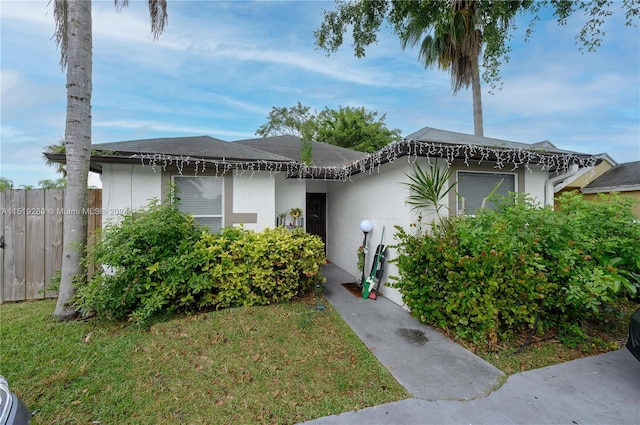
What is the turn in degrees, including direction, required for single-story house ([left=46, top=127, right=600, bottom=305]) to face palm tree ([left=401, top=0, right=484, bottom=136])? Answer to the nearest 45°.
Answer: approximately 135° to its left

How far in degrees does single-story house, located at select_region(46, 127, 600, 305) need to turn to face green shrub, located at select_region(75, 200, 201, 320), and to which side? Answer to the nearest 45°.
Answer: approximately 45° to its right

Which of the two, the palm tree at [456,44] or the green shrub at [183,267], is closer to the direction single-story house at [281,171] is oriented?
the green shrub

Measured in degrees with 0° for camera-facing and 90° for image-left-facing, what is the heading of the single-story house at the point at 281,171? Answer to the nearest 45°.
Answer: approximately 0°
